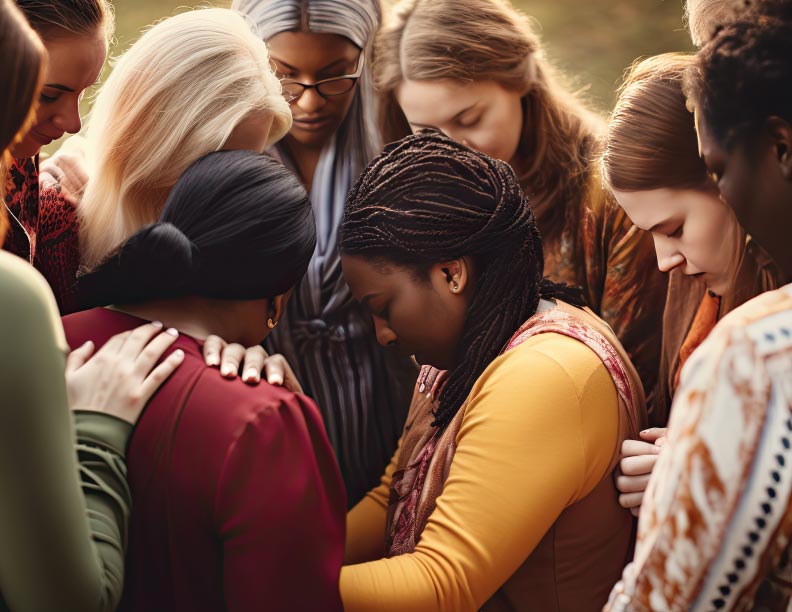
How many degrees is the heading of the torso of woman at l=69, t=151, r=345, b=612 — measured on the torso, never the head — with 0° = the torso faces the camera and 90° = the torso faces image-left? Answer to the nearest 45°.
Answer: approximately 225°

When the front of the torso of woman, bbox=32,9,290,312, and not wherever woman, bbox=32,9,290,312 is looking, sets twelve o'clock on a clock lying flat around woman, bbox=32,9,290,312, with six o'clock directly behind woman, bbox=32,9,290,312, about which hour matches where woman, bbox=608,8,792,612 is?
woman, bbox=608,8,792,612 is roughly at 12 o'clock from woman, bbox=32,9,290,312.

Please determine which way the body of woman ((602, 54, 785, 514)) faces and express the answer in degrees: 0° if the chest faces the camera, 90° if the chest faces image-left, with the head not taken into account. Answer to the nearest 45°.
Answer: approximately 45°

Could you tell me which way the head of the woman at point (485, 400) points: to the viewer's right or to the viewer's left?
to the viewer's left

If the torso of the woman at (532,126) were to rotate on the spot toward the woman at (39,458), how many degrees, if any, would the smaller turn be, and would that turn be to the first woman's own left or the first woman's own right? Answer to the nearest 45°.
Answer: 0° — they already face them

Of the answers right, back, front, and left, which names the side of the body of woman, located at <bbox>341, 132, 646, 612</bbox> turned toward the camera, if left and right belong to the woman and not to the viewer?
left

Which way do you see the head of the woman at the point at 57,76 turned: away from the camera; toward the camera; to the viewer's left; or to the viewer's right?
to the viewer's right

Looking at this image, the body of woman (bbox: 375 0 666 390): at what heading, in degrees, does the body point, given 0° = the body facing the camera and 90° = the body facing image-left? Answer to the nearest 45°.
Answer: approximately 45°

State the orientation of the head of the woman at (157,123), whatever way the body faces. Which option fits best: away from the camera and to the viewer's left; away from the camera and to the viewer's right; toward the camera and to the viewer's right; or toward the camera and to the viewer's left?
away from the camera and to the viewer's right
